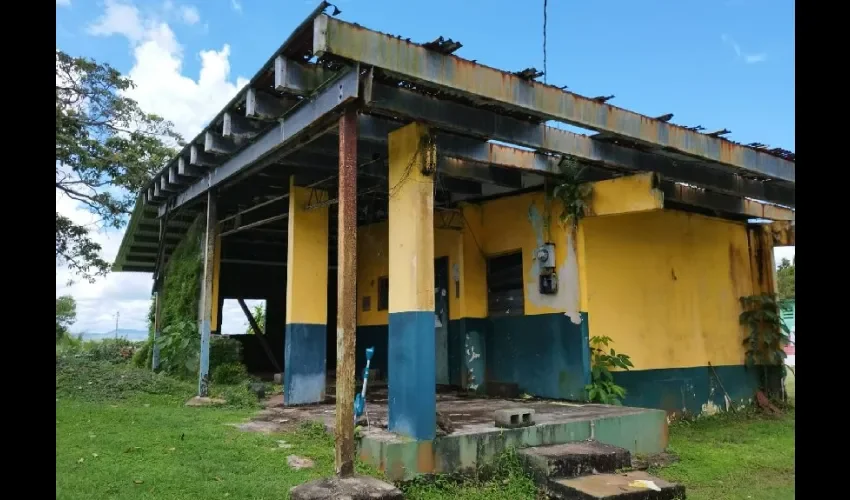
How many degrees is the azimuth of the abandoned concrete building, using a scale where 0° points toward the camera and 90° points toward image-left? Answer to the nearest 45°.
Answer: approximately 45°

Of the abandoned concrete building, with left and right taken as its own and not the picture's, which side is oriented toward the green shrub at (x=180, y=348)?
right

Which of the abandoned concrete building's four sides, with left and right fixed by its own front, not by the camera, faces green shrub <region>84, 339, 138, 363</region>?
right

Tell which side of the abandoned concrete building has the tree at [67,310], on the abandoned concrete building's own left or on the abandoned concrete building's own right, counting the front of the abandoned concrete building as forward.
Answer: on the abandoned concrete building's own right

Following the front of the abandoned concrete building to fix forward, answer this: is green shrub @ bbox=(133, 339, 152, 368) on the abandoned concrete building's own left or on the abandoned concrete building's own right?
on the abandoned concrete building's own right

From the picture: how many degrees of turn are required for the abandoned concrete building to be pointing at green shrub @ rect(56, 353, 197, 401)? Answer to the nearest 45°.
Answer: approximately 45° to its right

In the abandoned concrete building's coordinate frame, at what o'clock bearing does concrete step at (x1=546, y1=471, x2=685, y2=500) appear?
The concrete step is roughly at 10 o'clock from the abandoned concrete building.
